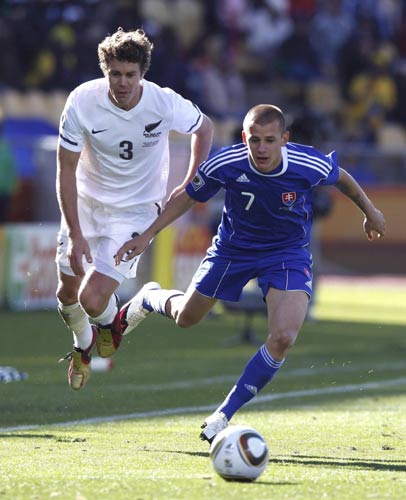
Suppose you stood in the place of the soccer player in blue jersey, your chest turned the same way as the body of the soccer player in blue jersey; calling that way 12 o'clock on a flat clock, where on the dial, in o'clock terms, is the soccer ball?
The soccer ball is roughly at 12 o'clock from the soccer player in blue jersey.

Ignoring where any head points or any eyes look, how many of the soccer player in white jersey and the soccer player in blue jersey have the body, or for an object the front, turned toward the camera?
2

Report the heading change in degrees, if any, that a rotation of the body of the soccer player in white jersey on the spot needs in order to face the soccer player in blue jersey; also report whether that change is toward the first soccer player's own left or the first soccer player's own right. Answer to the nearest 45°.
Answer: approximately 45° to the first soccer player's own left

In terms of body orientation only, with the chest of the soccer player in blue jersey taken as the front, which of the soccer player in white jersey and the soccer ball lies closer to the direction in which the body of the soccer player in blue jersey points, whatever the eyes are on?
the soccer ball

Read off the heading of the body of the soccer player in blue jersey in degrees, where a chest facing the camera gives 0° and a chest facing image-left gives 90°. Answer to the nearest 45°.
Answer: approximately 0°

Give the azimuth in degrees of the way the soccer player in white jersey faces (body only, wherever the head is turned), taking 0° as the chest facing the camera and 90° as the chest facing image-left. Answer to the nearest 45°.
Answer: approximately 0°
